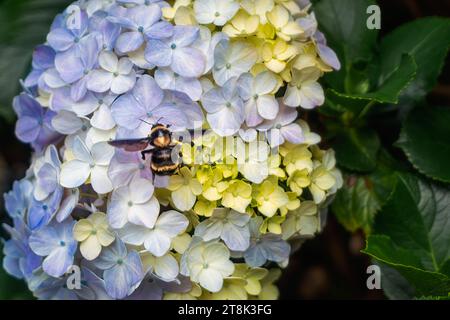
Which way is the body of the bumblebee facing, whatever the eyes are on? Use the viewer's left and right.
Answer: facing away from the viewer

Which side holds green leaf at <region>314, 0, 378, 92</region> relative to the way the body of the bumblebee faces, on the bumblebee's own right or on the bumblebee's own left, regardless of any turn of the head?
on the bumblebee's own right

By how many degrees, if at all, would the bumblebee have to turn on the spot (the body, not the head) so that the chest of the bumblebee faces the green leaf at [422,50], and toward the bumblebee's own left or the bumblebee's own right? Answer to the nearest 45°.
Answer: approximately 45° to the bumblebee's own right

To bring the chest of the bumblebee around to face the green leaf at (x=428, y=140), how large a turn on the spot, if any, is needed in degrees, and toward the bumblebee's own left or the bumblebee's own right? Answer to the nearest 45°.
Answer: approximately 90° to the bumblebee's own right
